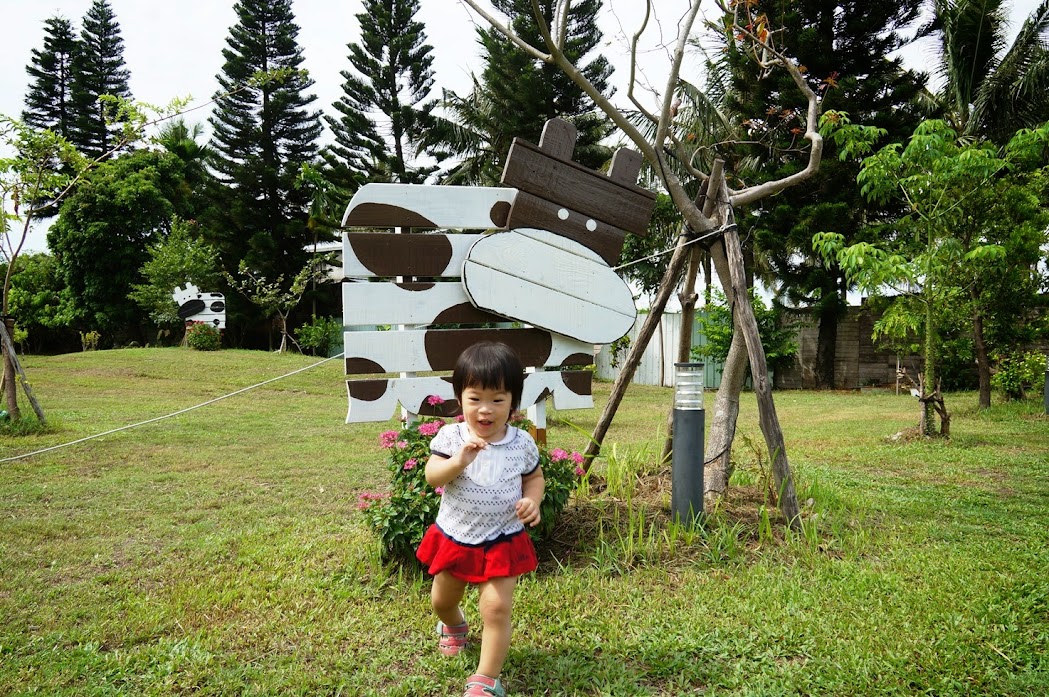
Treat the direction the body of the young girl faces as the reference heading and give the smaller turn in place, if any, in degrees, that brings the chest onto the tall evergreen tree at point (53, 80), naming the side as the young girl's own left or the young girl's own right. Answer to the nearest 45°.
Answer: approximately 135° to the young girl's own right

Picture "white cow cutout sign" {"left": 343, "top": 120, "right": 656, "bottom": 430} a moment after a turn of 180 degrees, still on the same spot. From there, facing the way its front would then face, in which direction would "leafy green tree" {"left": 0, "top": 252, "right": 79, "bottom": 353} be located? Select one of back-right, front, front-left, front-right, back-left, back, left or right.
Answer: front-left

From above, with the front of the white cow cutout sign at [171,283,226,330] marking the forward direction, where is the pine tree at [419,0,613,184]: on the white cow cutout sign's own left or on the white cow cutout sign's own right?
on the white cow cutout sign's own left

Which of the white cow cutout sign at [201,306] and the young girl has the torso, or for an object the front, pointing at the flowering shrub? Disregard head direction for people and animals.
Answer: the white cow cutout sign

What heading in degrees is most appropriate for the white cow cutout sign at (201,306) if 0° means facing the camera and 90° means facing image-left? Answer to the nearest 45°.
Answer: approximately 0°

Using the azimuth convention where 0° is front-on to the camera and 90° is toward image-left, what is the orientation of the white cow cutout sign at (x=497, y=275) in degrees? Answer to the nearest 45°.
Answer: approximately 0°

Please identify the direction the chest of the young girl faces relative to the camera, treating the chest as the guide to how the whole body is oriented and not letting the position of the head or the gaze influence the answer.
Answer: toward the camera

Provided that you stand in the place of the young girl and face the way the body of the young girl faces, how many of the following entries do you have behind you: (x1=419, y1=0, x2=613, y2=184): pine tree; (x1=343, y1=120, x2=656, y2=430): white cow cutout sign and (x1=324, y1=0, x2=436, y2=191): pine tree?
3
